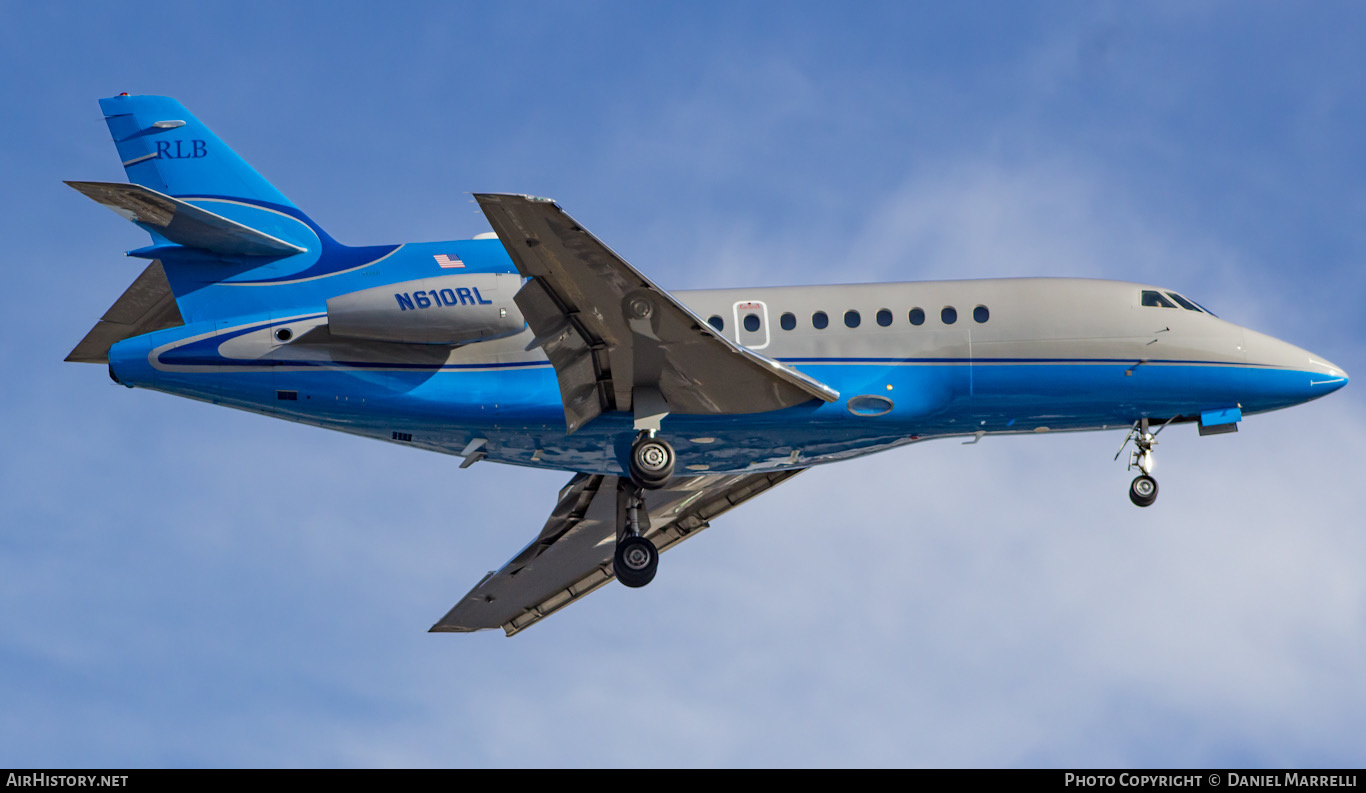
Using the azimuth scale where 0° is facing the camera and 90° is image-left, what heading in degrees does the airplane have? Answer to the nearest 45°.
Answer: approximately 270°
